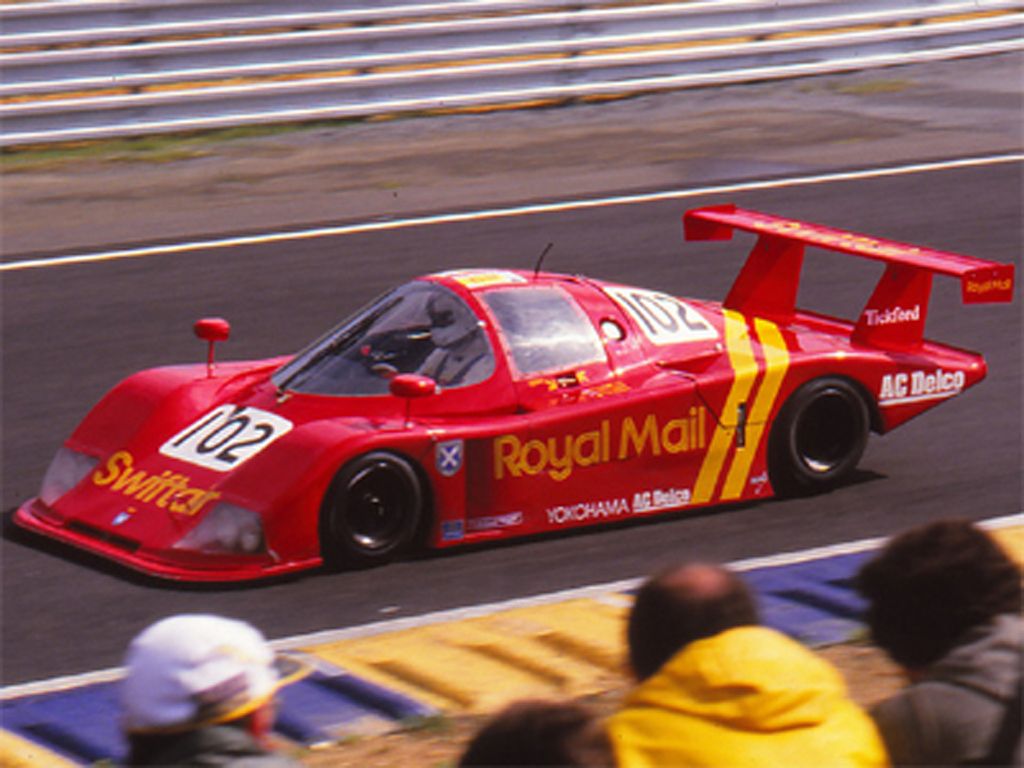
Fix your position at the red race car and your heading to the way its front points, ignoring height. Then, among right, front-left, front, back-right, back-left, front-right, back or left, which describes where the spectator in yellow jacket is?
front-left

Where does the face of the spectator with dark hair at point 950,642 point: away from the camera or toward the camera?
away from the camera

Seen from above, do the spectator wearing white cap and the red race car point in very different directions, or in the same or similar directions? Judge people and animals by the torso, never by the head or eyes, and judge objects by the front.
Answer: very different directions

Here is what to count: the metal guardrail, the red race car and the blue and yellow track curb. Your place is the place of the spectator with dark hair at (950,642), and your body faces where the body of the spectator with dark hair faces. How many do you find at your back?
0

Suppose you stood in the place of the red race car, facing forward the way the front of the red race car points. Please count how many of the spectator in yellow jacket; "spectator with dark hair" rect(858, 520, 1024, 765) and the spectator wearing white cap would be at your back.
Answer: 0

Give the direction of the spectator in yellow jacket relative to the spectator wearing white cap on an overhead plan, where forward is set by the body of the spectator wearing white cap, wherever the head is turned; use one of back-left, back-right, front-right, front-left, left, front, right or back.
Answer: front-right

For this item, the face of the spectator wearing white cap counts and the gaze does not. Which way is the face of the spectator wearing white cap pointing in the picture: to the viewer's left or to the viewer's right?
to the viewer's right

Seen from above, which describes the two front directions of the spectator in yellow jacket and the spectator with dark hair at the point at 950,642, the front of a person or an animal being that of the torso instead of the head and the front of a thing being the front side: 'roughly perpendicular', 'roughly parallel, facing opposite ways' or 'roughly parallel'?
roughly parallel

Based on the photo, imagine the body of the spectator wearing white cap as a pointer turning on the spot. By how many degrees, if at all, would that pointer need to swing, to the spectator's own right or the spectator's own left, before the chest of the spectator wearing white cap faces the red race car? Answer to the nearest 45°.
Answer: approximately 45° to the spectator's own left

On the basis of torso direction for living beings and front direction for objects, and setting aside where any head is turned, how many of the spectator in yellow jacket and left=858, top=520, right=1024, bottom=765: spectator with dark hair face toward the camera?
0

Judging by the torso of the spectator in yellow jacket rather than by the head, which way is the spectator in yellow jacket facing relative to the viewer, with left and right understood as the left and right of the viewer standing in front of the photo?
facing away from the viewer and to the left of the viewer

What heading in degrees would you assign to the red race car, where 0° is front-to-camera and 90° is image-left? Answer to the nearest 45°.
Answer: approximately 45°

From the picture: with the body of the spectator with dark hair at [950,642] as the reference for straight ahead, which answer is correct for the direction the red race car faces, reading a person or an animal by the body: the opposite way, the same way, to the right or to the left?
to the left

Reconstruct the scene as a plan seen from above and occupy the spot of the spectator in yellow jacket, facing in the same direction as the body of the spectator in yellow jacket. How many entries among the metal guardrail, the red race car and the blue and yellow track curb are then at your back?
0

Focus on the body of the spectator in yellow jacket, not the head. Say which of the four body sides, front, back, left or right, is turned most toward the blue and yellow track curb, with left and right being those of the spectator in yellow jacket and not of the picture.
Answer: front

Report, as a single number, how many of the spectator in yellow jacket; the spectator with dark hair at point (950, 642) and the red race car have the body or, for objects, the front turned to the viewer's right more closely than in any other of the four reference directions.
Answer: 0

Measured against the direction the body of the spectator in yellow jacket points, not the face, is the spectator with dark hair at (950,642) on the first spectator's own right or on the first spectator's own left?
on the first spectator's own right

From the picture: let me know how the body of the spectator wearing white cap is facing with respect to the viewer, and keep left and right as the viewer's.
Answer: facing away from the viewer and to the right of the viewer

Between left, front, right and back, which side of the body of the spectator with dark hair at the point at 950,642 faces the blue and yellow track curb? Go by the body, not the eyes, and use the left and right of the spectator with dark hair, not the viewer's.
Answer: front

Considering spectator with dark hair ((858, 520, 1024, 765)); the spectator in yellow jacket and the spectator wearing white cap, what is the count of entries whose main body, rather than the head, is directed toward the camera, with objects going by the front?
0
